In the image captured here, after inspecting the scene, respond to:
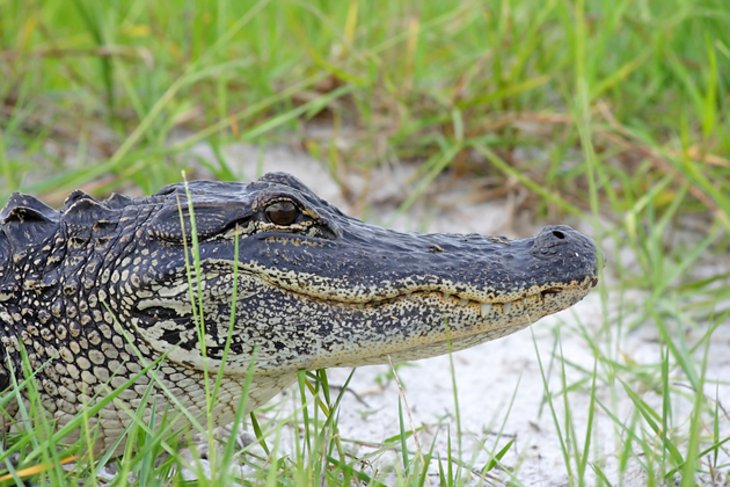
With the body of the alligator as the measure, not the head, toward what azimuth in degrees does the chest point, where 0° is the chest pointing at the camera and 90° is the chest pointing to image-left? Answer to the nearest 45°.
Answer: approximately 270°
